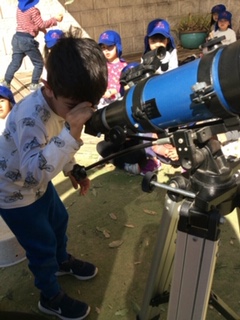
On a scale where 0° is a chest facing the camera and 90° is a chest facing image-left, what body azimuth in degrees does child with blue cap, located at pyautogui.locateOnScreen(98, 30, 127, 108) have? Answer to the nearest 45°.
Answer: approximately 45°

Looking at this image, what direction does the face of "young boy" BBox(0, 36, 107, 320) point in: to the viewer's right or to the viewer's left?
to the viewer's right

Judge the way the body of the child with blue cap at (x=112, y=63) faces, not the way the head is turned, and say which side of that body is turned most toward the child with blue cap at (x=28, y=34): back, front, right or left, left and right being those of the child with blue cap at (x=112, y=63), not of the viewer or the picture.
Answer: right
